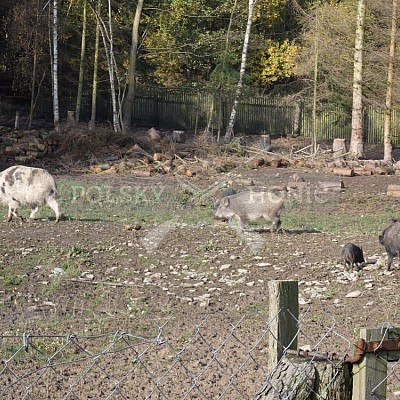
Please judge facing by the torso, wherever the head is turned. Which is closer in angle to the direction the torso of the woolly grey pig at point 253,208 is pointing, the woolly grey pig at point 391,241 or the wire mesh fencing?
the wire mesh fencing

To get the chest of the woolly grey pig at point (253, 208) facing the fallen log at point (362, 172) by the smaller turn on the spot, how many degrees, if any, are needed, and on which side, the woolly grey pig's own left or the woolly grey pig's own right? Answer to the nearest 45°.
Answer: approximately 90° to the woolly grey pig's own right

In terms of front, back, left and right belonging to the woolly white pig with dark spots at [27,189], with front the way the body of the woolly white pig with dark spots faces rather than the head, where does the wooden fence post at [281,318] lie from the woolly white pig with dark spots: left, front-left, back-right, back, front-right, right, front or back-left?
left

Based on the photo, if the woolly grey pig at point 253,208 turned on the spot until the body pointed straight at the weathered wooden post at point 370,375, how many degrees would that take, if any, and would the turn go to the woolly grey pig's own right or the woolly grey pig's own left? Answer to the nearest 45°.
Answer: approximately 90° to the woolly grey pig's own left

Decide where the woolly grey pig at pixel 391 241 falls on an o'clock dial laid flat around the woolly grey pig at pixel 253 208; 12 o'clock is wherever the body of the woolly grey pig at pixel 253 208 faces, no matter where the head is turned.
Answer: the woolly grey pig at pixel 391 241 is roughly at 8 o'clock from the woolly grey pig at pixel 253 208.

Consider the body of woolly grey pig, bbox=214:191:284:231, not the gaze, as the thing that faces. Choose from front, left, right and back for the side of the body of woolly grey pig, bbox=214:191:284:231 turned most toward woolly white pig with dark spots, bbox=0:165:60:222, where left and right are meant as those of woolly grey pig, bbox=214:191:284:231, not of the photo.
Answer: front

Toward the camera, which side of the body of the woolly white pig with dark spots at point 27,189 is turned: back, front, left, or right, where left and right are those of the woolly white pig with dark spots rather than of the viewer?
left

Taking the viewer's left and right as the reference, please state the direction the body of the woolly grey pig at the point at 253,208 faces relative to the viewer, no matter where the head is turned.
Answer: facing to the left of the viewer

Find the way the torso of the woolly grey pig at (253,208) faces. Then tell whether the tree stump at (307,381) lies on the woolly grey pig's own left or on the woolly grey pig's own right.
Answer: on the woolly grey pig's own left

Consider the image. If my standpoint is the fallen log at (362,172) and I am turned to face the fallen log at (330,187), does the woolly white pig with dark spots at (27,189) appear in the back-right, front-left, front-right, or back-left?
front-right
